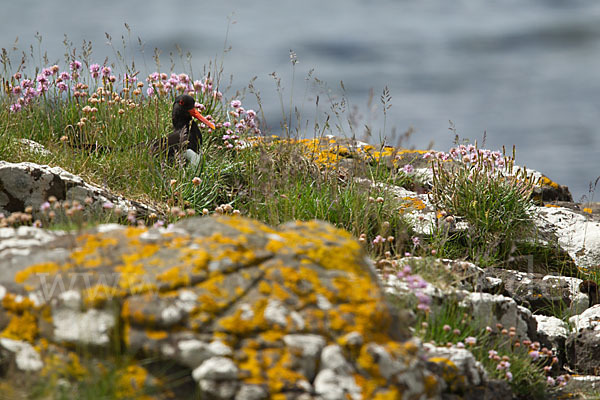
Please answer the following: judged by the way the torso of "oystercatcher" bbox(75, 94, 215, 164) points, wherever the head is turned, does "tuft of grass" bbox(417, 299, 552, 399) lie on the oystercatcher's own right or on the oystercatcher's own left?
on the oystercatcher's own right

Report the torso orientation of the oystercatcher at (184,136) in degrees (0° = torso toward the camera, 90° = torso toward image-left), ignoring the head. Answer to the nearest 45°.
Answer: approximately 270°

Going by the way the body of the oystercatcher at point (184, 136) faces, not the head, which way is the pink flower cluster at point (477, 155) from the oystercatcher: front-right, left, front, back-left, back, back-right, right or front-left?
front

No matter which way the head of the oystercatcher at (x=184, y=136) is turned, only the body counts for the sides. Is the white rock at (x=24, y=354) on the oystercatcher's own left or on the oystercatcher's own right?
on the oystercatcher's own right

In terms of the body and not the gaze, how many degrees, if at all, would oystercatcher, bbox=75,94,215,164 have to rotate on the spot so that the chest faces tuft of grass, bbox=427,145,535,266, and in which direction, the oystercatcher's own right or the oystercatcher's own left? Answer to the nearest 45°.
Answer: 0° — it already faces it

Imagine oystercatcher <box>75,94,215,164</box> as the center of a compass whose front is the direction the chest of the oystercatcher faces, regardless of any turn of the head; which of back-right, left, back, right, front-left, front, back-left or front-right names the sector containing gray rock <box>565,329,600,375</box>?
front-right

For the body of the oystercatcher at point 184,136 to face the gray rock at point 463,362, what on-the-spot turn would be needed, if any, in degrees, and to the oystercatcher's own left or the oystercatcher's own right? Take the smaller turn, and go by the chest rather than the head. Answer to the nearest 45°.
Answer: approximately 90° to the oystercatcher's own right

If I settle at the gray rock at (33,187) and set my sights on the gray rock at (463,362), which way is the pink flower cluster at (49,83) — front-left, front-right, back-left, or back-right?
back-left

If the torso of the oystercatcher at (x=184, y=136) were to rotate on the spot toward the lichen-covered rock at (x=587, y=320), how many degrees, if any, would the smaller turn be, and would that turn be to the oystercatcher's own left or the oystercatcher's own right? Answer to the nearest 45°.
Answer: approximately 45° to the oystercatcher's own right

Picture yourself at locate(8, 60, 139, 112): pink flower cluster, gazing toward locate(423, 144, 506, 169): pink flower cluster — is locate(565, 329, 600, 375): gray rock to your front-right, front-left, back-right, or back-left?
front-right

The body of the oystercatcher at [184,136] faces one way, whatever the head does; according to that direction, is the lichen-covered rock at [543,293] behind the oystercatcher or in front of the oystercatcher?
in front
